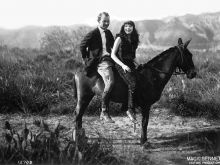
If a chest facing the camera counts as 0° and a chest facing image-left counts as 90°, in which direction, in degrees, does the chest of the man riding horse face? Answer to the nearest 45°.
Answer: approximately 315°

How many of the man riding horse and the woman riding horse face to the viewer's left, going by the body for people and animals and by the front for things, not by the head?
0

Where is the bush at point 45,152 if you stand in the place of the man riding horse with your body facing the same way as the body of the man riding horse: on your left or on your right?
on your right

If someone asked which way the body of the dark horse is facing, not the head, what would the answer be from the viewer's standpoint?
to the viewer's right
